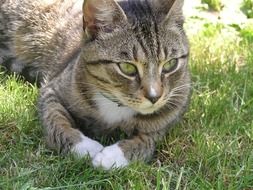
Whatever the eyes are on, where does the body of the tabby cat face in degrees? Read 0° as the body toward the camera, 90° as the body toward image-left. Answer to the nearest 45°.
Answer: approximately 315°
